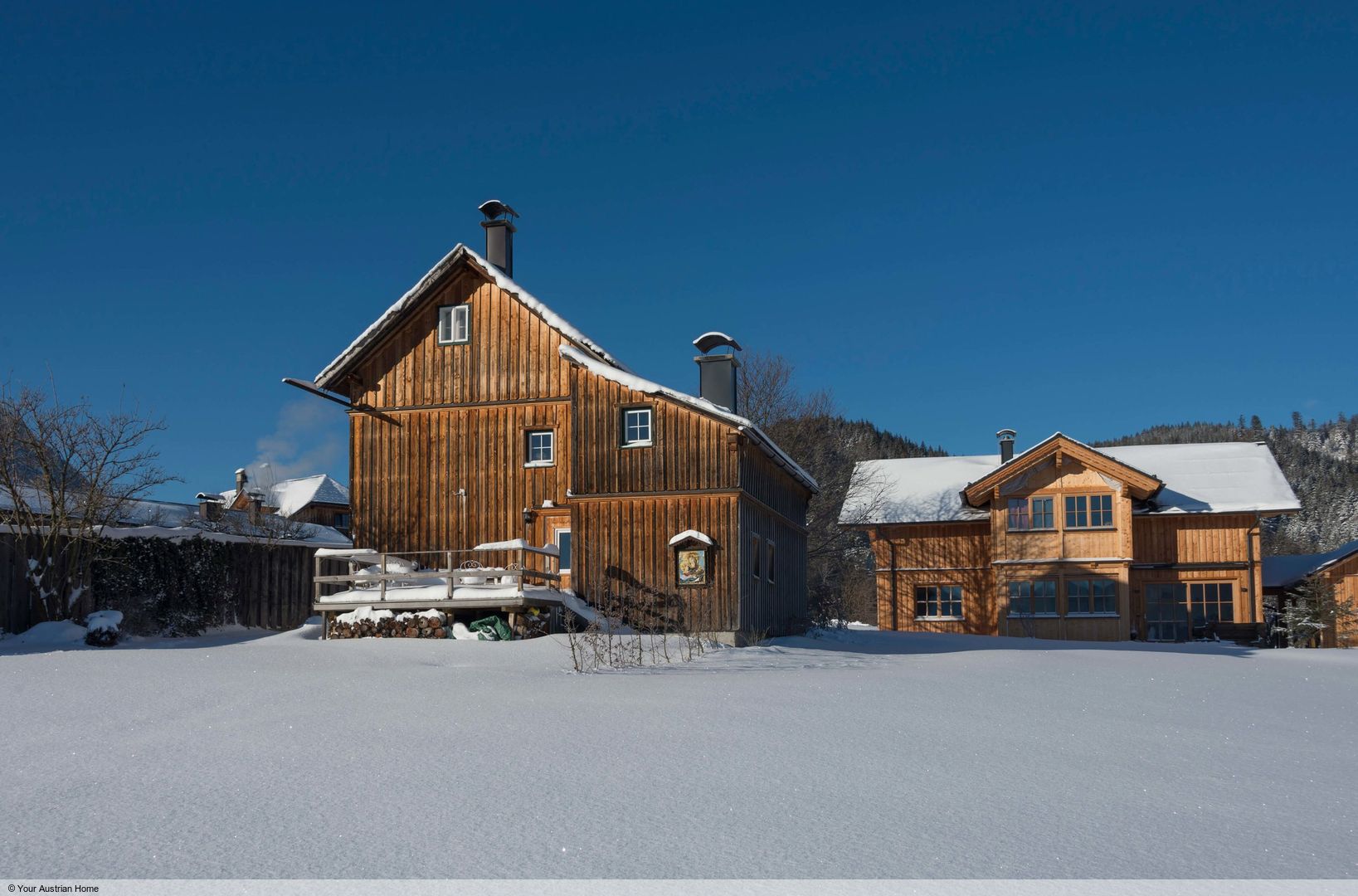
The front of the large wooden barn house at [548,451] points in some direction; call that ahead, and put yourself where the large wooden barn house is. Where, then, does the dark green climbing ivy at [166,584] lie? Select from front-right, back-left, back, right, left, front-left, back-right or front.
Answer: right

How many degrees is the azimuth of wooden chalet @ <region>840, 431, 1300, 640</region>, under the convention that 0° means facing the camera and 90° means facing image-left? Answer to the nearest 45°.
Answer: approximately 0°

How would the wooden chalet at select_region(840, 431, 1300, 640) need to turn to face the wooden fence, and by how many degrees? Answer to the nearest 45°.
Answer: approximately 45° to its right

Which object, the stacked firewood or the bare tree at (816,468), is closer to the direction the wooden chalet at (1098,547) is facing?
the stacked firewood

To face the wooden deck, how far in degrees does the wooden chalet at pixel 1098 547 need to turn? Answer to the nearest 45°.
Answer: approximately 45° to its right

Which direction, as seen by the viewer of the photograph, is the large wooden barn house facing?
facing the viewer

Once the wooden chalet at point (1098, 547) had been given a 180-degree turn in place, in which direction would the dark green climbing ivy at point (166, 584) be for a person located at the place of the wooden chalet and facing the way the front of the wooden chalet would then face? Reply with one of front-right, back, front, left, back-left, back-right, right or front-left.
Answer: back-left
